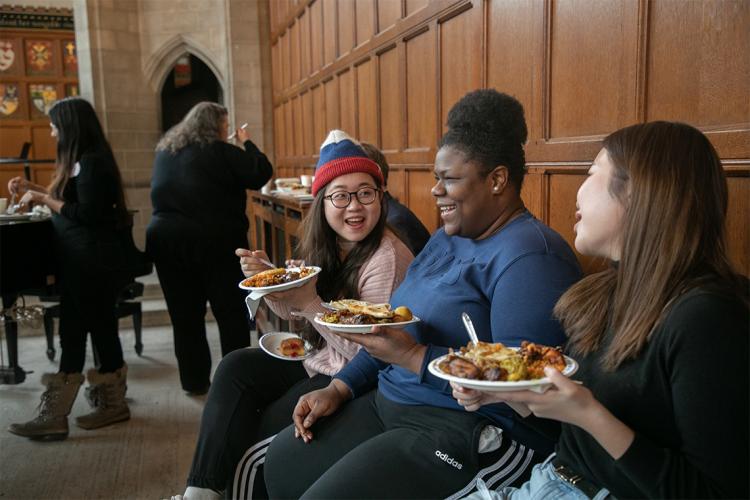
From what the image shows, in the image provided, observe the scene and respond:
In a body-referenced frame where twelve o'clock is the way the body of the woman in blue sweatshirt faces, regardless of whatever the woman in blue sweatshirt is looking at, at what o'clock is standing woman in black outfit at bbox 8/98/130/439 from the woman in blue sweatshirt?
The standing woman in black outfit is roughly at 3 o'clock from the woman in blue sweatshirt.

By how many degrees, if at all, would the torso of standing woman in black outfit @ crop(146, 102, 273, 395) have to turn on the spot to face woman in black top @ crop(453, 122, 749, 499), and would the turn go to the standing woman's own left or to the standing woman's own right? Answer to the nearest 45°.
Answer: approximately 135° to the standing woman's own right

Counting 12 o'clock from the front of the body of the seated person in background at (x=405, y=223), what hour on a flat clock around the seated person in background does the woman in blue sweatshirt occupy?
The woman in blue sweatshirt is roughly at 9 o'clock from the seated person in background.

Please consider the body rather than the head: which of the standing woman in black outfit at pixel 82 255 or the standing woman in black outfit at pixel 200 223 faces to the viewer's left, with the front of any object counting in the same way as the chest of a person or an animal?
the standing woman in black outfit at pixel 82 255

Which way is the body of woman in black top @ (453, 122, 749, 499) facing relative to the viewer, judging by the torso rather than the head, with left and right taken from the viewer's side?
facing to the left of the viewer

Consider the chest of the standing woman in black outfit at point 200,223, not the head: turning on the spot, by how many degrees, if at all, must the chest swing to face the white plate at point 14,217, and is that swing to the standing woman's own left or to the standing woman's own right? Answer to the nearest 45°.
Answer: approximately 135° to the standing woman's own left

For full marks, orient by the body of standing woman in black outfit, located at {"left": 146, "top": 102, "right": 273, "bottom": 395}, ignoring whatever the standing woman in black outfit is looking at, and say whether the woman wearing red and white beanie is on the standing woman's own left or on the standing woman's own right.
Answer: on the standing woman's own right

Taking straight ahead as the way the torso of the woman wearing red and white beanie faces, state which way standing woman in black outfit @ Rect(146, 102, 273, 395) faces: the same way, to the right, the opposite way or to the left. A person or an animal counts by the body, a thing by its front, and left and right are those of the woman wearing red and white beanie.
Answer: the opposite way

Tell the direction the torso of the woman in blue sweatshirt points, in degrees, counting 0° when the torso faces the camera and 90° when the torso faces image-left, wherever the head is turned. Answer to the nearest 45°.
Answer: approximately 45°

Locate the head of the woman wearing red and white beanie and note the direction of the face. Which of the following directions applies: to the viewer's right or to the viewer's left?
to the viewer's right

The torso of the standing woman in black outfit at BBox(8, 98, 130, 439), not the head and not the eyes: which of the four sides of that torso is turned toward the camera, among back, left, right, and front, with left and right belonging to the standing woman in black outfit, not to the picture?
left
